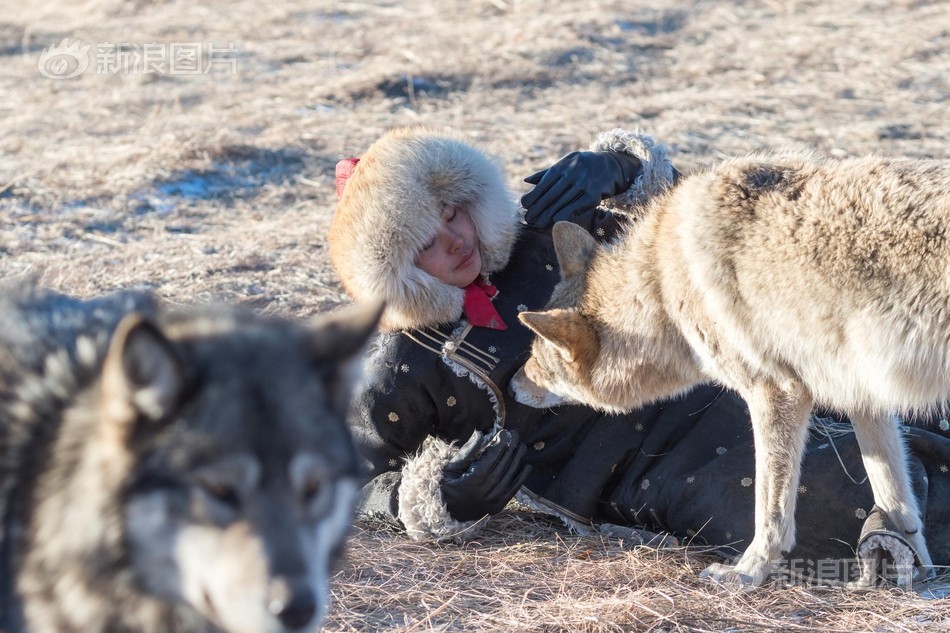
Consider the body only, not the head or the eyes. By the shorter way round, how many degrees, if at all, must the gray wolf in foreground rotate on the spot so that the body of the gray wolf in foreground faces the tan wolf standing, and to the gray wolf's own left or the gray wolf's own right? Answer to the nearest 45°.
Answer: approximately 90° to the gray wolf's own left

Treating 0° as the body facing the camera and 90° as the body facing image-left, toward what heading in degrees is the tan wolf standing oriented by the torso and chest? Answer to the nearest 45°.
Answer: approximately 90°

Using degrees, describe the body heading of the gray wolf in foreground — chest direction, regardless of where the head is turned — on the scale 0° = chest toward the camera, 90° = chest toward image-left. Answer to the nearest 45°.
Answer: approximately 315°

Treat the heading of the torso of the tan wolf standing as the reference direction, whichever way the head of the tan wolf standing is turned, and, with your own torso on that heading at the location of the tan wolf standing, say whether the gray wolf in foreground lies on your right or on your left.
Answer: on your left

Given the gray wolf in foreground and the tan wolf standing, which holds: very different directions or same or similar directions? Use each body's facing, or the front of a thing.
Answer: very different directions

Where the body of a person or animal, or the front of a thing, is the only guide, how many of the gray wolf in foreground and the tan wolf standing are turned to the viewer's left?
1
